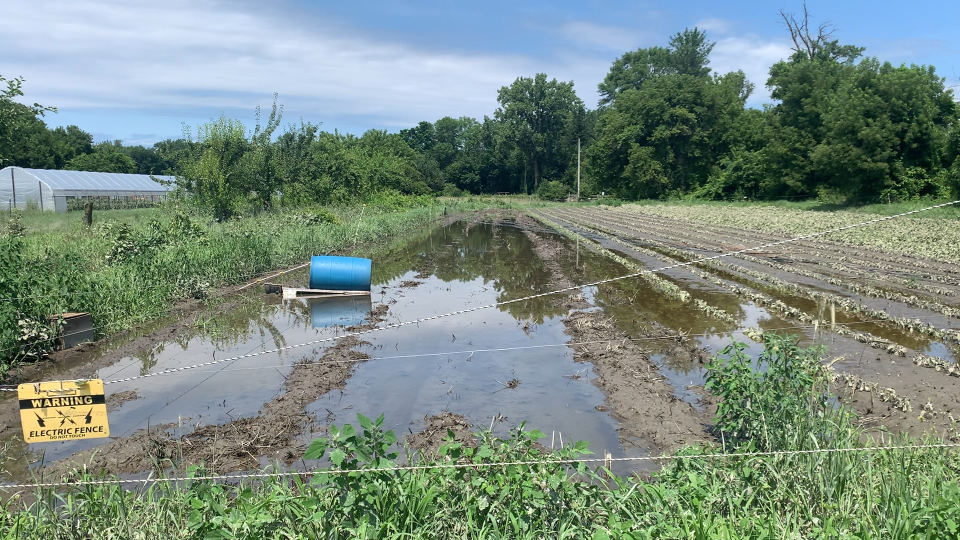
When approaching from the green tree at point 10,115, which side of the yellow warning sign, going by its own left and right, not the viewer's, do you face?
back

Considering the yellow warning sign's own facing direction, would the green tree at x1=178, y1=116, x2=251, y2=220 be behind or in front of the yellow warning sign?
behind

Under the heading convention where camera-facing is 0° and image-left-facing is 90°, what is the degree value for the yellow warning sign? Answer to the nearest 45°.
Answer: approximately 0°

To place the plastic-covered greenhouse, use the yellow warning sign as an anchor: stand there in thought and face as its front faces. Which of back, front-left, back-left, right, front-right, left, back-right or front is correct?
back

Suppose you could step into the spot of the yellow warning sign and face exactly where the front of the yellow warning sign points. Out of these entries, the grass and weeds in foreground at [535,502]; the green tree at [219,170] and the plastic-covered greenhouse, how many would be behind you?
2

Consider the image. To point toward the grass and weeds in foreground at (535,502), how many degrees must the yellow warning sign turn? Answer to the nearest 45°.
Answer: approximately 45° to its left
